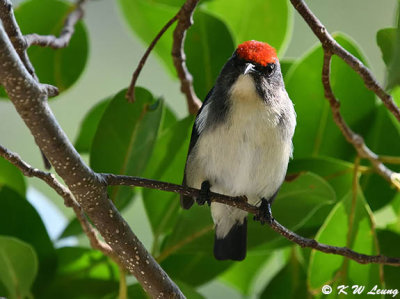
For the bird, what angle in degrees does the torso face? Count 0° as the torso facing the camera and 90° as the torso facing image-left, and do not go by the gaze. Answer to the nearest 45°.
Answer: approximately 0°

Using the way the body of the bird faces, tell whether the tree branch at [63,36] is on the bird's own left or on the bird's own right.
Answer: on the bird's own right

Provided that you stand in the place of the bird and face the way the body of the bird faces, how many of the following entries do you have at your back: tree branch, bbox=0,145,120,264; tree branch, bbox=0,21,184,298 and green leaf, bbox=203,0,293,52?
1

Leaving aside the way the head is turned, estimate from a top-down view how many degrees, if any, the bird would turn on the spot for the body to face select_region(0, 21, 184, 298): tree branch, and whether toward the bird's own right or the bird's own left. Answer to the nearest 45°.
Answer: approximately 45° to the bird's own right

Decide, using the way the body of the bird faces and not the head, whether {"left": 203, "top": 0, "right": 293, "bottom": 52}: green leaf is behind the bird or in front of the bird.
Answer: behind
